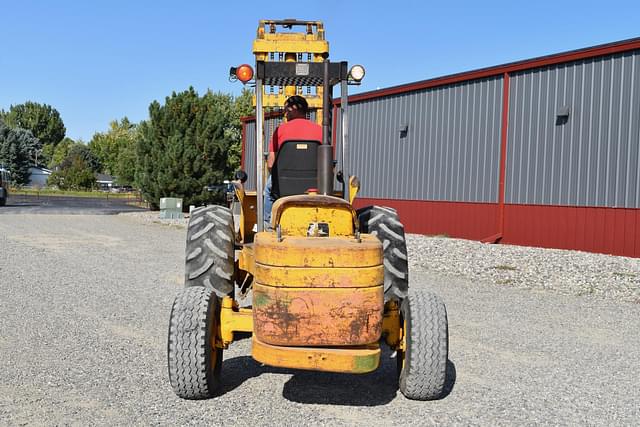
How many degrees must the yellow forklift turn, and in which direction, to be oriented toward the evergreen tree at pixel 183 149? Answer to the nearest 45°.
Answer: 0° — it already faces it

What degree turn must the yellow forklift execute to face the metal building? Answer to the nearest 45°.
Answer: approximately 45° to its right

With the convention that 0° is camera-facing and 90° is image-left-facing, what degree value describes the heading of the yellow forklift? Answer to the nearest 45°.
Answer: approximately 180°
